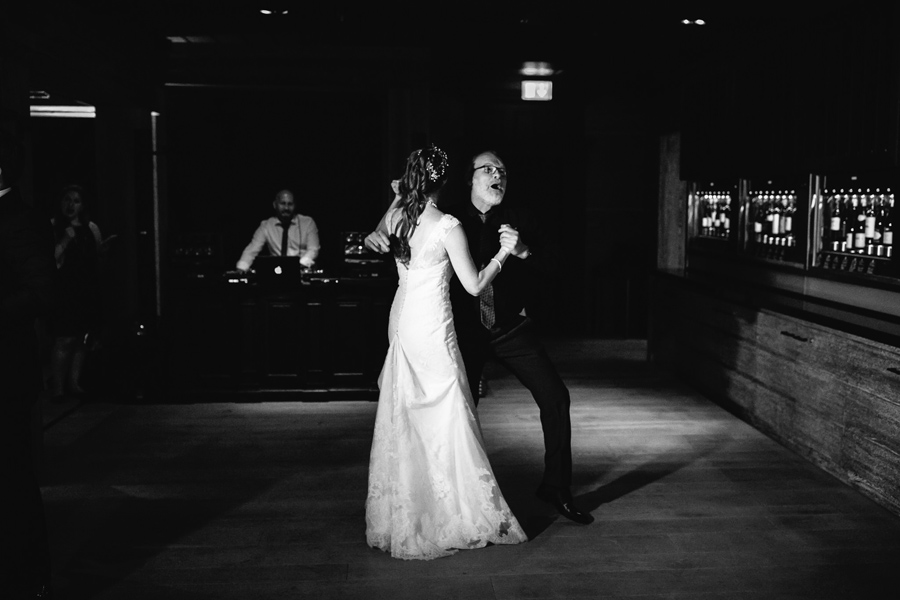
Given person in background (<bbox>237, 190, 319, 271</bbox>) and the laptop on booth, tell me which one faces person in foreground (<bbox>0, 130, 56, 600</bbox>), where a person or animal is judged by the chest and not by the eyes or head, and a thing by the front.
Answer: person in background (<bbox>237, 190, 319, 271</bbox>)

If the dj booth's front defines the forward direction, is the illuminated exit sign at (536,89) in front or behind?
behind

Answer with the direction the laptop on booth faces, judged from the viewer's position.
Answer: facing away from the viewer

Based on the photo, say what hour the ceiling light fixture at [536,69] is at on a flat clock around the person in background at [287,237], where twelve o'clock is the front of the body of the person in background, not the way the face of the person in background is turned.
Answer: The ceiling light fixture is roughly at 8 o'clock from the person in background.

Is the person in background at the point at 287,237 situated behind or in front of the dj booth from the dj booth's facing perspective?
behind

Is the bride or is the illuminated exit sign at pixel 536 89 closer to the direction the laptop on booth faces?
the illuminated exit sign

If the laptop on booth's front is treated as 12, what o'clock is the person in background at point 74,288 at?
The person in background is roughly at 9 o'clock from the laptop on booth.

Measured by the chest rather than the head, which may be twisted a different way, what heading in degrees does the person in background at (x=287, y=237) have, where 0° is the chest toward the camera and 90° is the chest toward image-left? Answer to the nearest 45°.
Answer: approximately 0°

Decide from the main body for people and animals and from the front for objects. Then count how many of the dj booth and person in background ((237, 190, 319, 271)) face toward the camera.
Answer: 2

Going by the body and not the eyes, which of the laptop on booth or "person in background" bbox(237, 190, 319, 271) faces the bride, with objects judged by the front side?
the person in background

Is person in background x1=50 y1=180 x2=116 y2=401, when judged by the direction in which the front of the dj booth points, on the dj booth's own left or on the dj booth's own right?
on the dj booth's own right
